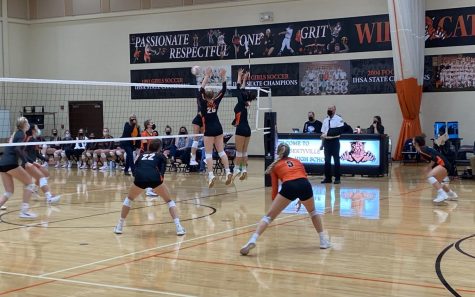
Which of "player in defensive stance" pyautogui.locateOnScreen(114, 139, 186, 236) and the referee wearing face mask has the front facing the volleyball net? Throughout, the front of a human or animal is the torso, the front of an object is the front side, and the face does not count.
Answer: the player in defensive stance

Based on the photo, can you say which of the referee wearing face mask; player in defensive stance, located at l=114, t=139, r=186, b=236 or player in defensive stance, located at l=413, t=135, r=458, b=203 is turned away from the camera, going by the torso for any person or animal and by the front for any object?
player in defensive stance, located at l=114, t=139, r=186, b=236

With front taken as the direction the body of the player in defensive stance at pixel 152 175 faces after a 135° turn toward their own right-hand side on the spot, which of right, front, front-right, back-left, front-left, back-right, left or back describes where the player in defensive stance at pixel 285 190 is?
front

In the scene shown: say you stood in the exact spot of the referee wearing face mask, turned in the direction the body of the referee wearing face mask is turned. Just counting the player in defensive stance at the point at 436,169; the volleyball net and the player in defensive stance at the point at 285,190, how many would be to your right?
1

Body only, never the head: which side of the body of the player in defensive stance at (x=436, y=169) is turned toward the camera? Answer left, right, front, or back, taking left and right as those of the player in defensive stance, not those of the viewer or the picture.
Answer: left

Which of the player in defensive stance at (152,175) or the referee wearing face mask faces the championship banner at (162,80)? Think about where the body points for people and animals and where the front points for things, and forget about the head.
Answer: the player in defensive stance

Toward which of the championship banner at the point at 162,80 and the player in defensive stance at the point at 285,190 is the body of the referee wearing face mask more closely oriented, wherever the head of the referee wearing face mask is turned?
the player in defensive stance

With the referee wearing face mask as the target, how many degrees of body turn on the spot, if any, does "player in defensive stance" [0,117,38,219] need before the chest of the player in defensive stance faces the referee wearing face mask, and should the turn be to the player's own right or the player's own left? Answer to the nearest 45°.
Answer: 0° — they already face them

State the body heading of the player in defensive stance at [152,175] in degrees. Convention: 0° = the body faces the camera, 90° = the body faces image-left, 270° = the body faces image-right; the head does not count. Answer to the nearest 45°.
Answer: approximately 180°
